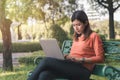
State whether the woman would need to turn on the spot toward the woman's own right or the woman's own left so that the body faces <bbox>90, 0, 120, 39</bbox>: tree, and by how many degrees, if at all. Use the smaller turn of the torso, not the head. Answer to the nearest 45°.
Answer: approximately 135° to the woman's own right

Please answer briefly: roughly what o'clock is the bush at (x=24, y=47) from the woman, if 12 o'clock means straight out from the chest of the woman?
The bush is roughly at 4 o'clock from the woman.

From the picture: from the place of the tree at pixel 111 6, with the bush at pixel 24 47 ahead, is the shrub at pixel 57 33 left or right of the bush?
left

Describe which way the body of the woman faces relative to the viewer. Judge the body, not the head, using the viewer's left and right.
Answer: facing the viewer and to the left of the viewer

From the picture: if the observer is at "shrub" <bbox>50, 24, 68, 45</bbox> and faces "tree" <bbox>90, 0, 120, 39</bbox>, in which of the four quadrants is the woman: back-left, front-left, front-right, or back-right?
back-right

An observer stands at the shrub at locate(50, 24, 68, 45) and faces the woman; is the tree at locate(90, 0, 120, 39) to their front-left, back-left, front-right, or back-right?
back-left

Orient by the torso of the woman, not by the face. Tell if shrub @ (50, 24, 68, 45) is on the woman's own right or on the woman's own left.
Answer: on the woman's own right
